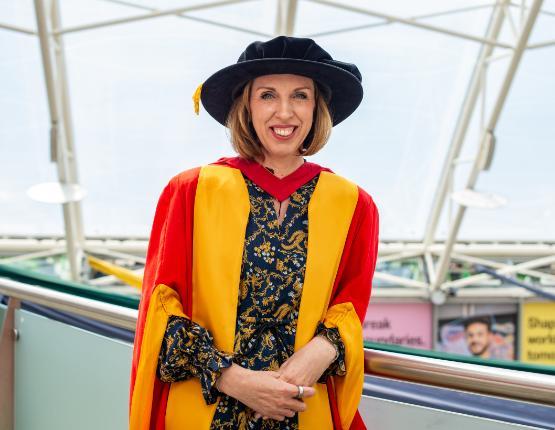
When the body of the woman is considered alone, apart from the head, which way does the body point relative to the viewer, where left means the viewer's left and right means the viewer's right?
facing the viewer

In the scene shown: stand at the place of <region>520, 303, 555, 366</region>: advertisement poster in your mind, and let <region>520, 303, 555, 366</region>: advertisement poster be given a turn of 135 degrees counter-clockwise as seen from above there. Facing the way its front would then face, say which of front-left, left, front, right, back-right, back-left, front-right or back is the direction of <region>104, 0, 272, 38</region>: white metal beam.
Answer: back

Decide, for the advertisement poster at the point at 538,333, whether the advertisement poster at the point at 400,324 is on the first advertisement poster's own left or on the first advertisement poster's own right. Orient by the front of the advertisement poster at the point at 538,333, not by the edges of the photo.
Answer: on the first advertisement poster's own right

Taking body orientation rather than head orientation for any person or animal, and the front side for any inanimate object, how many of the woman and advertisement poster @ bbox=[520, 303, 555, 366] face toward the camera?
2

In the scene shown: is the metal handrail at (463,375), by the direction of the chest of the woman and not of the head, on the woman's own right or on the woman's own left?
on the woman's own left

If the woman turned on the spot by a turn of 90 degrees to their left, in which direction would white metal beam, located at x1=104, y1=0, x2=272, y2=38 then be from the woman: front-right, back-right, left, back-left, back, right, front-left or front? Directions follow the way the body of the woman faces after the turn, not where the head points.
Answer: left
